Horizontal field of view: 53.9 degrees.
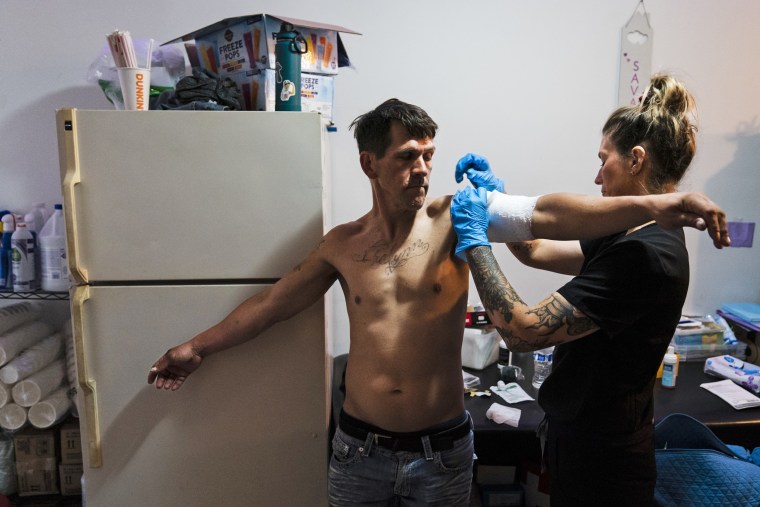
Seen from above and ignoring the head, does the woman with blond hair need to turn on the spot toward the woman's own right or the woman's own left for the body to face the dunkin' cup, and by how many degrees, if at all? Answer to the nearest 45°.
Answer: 0° — they already face it

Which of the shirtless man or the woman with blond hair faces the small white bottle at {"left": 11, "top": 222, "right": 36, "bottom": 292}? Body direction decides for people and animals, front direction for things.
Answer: the woman with blond hair

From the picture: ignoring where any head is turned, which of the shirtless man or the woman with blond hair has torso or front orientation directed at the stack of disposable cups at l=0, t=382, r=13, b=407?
the woman with blond hair

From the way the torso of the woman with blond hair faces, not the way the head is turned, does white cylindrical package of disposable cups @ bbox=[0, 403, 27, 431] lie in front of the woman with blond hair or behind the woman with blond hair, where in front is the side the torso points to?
in front

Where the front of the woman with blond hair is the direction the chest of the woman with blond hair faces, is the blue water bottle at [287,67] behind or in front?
in front

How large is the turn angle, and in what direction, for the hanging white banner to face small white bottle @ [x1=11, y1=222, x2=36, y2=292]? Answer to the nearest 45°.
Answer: approximately 45° to its right

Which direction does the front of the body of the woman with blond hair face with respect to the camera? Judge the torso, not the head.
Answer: to the viewer's left

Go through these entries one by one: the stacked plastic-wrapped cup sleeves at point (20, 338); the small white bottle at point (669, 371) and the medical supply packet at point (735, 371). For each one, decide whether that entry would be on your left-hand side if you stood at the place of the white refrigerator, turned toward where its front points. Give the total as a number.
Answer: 2

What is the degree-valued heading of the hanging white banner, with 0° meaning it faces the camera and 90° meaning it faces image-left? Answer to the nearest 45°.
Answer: approximately 0°

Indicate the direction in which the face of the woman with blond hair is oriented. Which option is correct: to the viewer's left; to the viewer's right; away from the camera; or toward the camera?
to the viewer's left

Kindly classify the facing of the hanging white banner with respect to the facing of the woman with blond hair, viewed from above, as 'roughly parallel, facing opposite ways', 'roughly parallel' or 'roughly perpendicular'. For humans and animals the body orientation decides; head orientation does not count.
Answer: roughly perpendicular

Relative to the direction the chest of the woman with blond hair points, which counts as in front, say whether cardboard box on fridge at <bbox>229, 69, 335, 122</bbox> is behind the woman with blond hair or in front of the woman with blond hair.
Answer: in front

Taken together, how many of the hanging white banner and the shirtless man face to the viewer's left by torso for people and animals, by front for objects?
0
